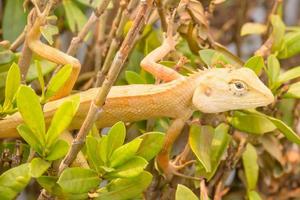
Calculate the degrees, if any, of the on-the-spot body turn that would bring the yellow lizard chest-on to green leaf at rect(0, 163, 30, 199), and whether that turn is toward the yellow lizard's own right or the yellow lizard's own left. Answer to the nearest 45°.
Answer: approximately 135° to the yellow lizard's own right

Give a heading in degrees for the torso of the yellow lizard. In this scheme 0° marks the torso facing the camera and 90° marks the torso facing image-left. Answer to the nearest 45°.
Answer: approximately 270°

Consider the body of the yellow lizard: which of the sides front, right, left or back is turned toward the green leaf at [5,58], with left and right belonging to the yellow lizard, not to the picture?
back

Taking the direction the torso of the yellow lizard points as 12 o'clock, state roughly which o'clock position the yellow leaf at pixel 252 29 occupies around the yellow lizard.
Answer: The yellow leaf is roughly at 10 o'clock from the yellow lizard.
